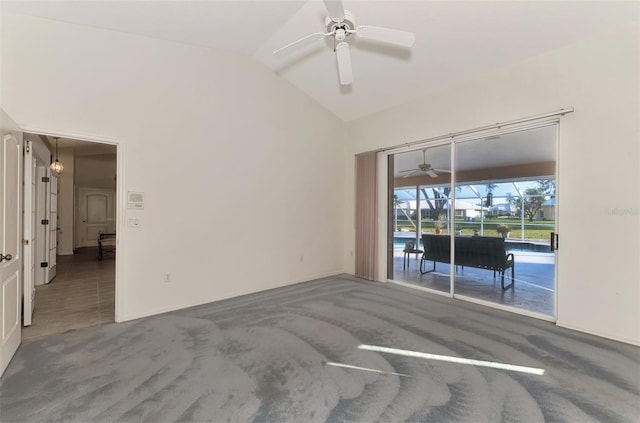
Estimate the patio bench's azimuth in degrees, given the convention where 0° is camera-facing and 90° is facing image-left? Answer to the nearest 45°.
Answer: approximately 225°

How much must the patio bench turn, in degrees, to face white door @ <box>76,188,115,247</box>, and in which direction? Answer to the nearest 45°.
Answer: approximately 135° to its left

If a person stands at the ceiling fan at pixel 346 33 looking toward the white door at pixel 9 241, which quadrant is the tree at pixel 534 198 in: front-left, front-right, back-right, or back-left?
back-right

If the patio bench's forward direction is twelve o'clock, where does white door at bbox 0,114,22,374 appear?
The white door is roughly at 6 o'clock from the patio bench.

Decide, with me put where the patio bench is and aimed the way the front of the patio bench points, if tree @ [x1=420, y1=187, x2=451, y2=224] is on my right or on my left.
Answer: on my left

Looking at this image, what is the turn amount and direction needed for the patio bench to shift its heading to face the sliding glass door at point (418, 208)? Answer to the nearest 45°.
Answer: approximately 180°

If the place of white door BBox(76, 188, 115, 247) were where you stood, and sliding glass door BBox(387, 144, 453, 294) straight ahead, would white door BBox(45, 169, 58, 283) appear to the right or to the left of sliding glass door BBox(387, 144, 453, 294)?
right

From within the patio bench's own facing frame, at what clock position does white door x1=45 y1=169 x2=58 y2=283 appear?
The white door is roughly at 7 o'clock from the patio bench.
